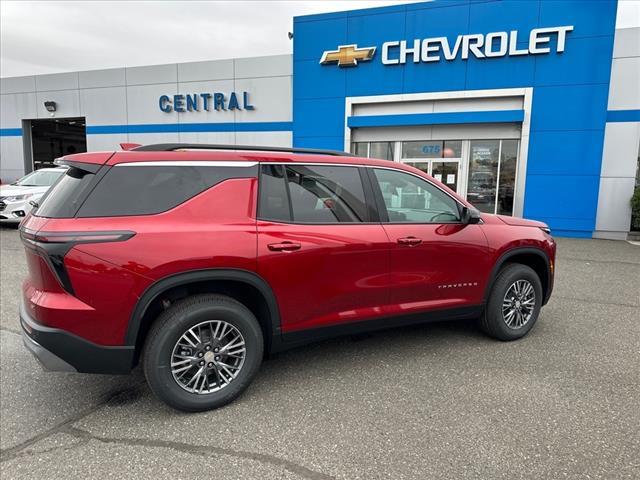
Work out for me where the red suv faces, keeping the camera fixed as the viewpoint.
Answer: facing away from the viewer and to the right of the viewer

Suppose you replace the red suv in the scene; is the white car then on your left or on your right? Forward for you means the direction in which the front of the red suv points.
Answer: on your left

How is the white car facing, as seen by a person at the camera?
facing the viewer and to the left of the viewer

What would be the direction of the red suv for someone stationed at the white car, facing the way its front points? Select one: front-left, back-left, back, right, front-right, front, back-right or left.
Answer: front-left

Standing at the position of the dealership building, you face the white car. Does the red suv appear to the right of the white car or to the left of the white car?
left

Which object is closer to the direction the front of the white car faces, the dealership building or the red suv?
the red suv

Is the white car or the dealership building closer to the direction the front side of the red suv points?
the dealership building

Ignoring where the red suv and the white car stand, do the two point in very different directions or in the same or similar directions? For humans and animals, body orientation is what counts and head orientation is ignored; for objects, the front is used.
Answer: very different directions
